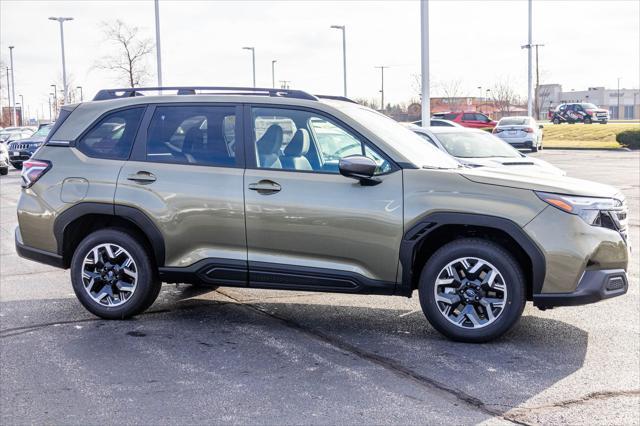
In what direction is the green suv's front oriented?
to the viewer's right

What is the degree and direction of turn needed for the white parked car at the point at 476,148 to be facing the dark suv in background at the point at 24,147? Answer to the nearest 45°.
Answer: approximately 180°

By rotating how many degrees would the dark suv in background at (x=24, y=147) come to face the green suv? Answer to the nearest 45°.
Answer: approximately 45° to its left

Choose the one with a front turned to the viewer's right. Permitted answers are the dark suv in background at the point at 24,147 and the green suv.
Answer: the green suv

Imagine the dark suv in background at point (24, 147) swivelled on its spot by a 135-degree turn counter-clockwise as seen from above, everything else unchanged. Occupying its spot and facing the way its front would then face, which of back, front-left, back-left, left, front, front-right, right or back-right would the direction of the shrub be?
front

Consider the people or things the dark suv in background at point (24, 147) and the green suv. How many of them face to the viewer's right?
1

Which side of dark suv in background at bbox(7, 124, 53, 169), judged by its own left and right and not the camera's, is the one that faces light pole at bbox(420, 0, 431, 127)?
left

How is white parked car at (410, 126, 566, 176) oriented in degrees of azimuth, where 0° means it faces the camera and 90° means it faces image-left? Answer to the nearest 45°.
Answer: approximately 315°

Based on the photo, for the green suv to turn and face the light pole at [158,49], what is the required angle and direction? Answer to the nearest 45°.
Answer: approximately 90° to its left
